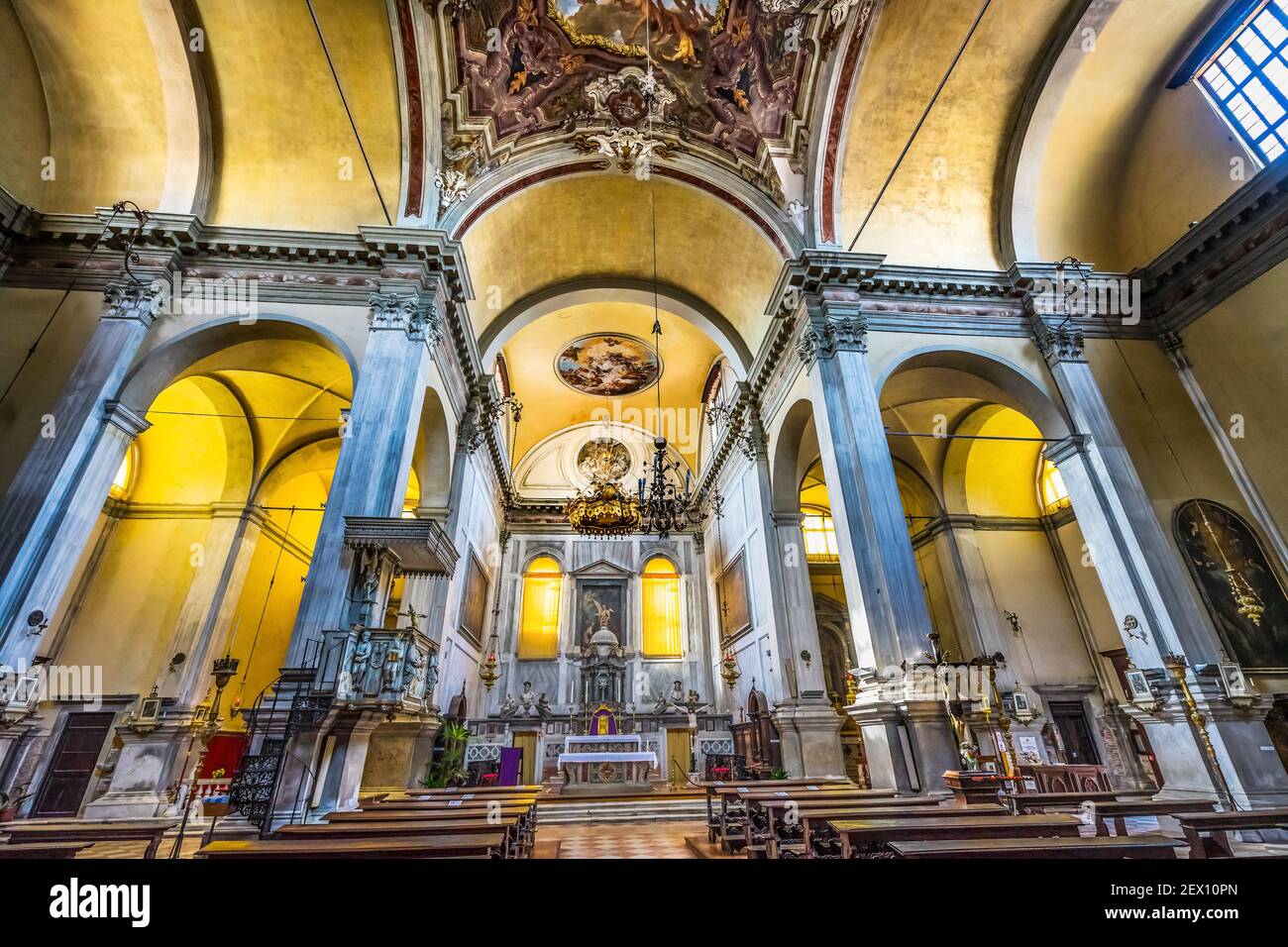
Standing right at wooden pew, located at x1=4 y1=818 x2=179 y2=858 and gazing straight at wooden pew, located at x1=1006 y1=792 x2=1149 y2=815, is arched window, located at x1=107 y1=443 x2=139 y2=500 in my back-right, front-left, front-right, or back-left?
back-left

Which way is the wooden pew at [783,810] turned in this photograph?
away from the camera

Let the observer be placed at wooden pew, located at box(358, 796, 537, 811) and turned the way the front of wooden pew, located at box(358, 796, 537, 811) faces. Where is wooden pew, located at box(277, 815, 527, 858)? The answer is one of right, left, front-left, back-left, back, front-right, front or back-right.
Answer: back

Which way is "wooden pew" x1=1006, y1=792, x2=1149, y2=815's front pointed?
away from the camera

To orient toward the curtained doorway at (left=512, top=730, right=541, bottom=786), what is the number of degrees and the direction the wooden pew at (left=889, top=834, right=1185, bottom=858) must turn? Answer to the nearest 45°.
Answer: approximately 45° to its left

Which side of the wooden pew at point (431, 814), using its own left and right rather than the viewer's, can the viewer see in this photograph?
back

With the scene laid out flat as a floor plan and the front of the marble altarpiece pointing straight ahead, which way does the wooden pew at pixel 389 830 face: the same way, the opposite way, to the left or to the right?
the opposite way

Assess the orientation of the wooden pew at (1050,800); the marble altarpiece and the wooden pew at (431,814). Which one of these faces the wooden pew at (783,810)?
the marble altarpiece

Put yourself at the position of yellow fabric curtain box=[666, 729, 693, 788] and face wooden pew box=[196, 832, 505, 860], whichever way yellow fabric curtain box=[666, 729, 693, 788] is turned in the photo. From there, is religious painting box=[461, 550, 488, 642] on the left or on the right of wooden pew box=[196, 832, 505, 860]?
right

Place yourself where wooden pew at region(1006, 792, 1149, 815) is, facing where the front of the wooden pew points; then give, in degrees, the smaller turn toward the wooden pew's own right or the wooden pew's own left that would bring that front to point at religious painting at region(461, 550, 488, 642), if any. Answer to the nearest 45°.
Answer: approximately 90° to the wooden pew's own left

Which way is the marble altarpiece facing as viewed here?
toward the camera

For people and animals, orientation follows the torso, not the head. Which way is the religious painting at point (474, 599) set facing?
to the viewer's right

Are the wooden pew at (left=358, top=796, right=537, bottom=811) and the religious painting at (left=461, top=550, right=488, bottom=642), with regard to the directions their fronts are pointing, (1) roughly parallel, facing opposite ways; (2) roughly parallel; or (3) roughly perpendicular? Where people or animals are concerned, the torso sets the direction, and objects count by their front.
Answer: roughly perpendicular

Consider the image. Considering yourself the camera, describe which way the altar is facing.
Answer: facing the viewer

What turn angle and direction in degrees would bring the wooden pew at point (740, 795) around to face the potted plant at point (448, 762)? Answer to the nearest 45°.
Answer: approximately 45° to its left

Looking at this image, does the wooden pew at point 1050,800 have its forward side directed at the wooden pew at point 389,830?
no

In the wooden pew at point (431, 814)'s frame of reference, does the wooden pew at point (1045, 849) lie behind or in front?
behind

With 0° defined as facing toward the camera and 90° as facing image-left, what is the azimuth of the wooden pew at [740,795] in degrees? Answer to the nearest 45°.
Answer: approximately 180°

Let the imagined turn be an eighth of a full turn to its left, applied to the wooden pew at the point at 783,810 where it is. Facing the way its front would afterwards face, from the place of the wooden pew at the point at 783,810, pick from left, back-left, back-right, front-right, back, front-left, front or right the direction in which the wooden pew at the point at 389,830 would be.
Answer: left

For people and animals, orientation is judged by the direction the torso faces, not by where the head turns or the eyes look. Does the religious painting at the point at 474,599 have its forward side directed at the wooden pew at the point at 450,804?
no

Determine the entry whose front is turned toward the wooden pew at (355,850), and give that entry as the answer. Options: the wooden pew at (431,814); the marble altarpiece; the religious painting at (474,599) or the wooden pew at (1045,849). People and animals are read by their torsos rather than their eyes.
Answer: the marble altarpiece

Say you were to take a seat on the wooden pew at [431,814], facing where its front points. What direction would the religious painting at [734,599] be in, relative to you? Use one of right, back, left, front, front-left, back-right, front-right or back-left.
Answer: front-right

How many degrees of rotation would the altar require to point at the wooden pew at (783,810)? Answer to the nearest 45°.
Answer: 0° — it already faces it

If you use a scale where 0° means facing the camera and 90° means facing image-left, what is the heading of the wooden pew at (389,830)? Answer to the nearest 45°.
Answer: approximately 180°
